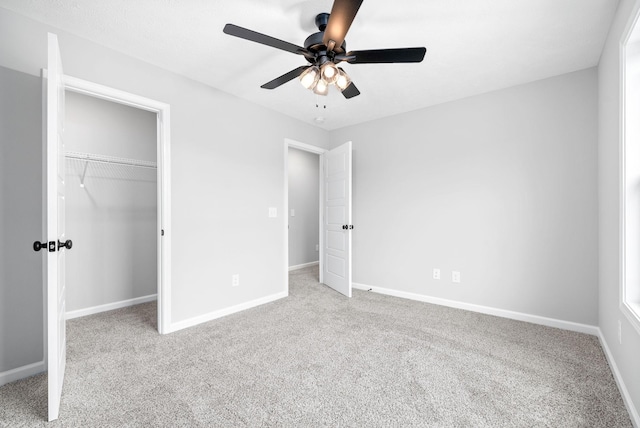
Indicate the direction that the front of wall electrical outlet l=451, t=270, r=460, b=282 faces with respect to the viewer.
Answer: facing the viewer

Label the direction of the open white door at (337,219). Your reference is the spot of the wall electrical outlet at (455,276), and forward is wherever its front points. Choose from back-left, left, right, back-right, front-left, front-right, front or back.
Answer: right

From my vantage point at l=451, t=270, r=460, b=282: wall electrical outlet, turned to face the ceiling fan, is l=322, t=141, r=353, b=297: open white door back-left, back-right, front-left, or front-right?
front-right

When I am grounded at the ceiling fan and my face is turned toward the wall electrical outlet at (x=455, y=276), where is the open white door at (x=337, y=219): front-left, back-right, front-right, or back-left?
front-left

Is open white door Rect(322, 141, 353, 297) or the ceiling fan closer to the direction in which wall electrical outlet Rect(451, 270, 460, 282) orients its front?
the ceiling fan

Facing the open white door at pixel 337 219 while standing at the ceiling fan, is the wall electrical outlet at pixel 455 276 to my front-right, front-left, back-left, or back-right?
front-right

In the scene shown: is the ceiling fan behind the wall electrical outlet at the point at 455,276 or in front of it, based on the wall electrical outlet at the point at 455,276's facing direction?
in front
